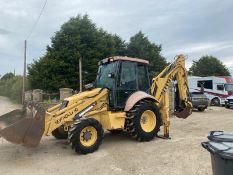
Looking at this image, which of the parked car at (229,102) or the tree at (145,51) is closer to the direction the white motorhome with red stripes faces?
the parked car

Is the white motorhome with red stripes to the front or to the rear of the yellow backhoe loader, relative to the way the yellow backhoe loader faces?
to the rear

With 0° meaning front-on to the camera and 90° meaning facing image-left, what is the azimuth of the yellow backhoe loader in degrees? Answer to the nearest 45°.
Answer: approximately 45°

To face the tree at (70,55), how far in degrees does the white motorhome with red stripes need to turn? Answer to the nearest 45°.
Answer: approximately 135° to its right

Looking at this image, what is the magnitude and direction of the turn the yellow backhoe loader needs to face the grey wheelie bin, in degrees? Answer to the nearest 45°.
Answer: approximately 45° to its left

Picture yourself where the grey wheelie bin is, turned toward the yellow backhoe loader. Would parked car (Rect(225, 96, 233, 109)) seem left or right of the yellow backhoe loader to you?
right

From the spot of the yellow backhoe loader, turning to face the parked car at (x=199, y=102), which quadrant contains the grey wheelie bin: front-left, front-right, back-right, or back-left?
back-right
